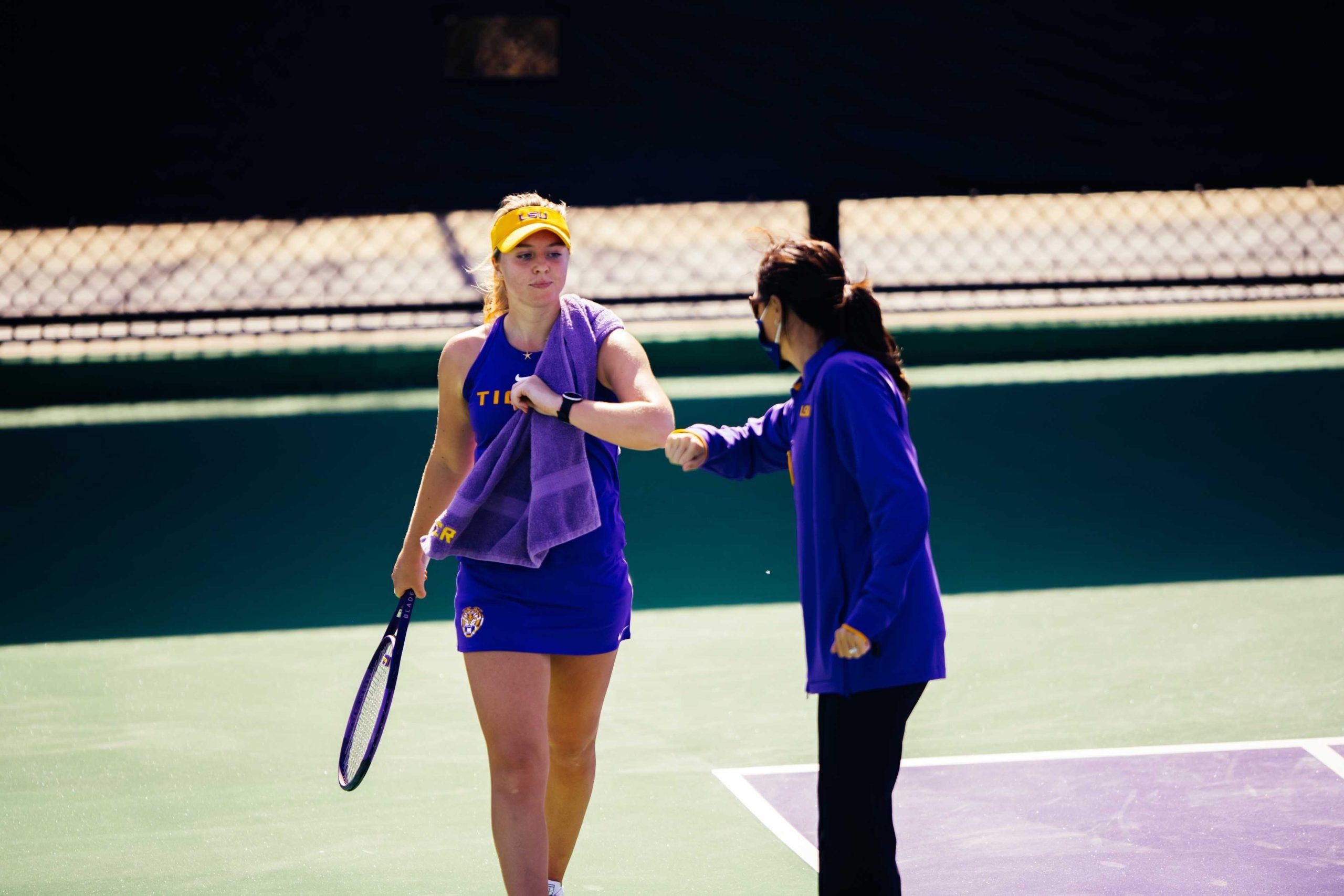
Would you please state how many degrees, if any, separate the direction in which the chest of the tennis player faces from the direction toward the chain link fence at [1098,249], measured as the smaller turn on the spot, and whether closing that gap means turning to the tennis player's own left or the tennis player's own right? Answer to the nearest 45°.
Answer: approximately 135° to the tennis player's own left

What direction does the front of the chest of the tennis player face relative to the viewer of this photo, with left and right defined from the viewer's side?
facing the viewer

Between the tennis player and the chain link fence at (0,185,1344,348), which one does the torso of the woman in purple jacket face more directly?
the tennis player

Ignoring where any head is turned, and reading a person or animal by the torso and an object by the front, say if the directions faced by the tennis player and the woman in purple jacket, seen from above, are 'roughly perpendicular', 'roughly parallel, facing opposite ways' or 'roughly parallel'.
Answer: roughly perpendicular

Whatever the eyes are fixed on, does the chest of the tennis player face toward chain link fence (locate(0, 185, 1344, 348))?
no

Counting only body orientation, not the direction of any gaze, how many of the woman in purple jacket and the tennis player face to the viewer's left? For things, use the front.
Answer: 1

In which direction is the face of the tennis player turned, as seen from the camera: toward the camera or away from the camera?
toward the camera

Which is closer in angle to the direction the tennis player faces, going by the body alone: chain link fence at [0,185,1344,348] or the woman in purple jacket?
the woman in purple jacket

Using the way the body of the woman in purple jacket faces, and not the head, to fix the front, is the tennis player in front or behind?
in front

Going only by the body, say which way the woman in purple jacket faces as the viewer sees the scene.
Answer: to the viewer's left

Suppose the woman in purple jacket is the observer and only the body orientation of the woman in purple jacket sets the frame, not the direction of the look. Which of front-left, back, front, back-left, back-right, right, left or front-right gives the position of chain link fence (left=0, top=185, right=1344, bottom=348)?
right

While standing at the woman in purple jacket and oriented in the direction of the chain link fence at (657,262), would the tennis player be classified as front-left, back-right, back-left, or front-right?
front-left
